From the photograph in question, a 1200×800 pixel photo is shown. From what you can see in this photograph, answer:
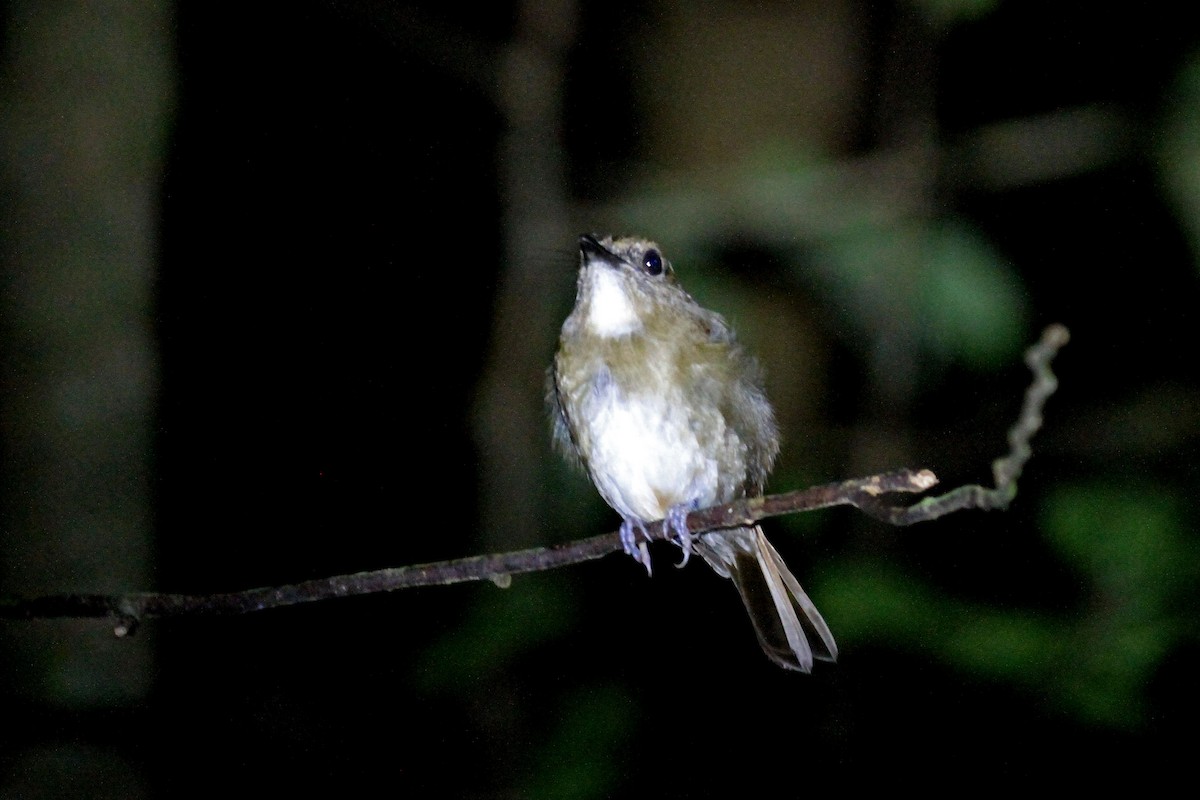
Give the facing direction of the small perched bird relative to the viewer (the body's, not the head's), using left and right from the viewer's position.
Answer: facing the viewer and to the left of the viewer
